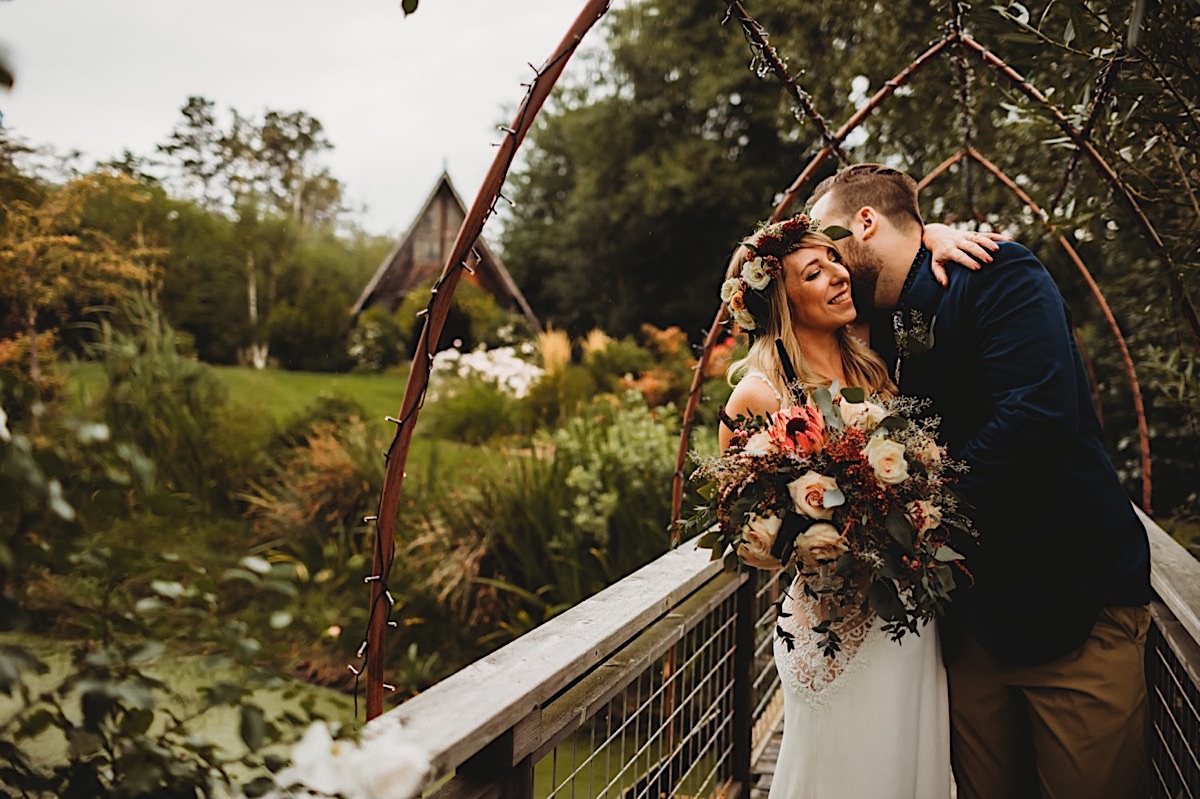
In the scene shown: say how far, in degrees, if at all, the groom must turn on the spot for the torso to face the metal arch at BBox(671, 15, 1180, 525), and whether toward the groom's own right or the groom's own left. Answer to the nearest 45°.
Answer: approximately 135° to the groom's own right

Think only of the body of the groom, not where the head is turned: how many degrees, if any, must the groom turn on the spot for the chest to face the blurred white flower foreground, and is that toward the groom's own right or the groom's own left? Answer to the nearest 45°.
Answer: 0° — they already face it

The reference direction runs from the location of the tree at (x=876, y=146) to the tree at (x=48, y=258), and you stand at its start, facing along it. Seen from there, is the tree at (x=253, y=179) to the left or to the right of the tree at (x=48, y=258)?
right

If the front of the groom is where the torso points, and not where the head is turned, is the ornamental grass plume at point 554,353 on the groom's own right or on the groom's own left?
on the groom's own right

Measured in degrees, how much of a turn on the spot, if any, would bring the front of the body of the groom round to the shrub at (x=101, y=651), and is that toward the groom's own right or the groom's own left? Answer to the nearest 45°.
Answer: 0° — they already face it

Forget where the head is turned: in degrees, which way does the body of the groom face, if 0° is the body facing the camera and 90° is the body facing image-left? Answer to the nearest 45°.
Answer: approximately 45°

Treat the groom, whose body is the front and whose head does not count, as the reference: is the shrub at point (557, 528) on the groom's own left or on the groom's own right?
on the groom's own right
